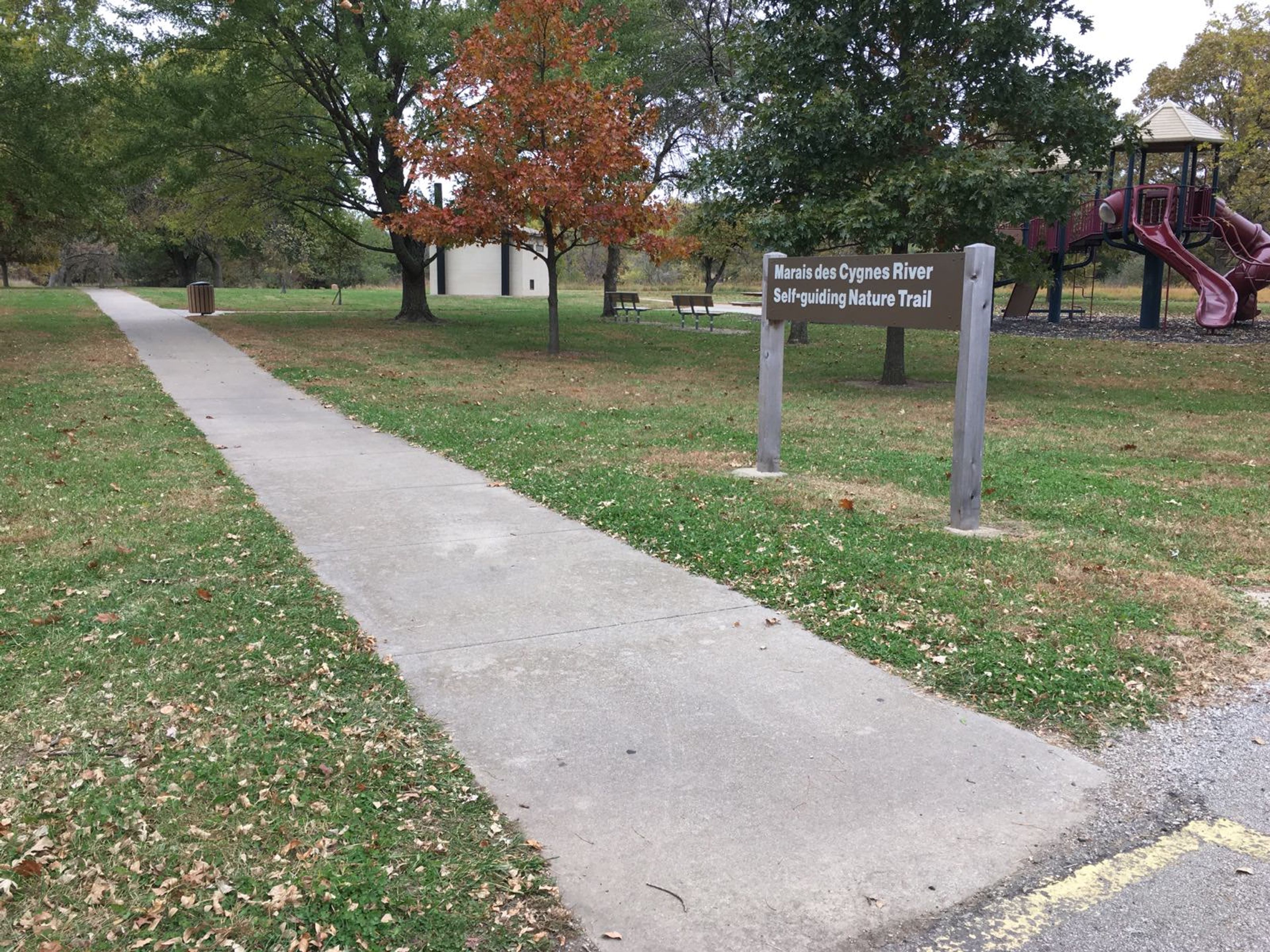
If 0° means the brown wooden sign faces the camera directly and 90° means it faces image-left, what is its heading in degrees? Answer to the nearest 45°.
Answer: approximately 45°

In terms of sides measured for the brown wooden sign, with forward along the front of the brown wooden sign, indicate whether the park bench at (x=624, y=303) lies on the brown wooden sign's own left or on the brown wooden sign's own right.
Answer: on the brown wooden sign's own right

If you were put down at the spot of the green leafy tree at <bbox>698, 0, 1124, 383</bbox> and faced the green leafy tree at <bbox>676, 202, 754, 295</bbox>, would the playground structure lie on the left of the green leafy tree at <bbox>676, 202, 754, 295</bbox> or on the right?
right

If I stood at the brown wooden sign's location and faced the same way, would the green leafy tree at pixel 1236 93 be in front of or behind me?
behind

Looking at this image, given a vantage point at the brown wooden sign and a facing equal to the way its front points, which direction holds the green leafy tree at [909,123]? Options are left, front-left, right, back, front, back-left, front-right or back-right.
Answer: back-right

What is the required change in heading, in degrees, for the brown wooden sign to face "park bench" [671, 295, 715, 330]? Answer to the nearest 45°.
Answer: approximately 135° to its right

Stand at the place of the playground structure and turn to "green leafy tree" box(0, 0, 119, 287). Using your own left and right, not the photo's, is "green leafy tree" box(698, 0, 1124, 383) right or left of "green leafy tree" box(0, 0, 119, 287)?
left

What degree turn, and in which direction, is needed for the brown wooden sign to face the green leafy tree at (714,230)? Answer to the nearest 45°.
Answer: approximately 135° to its right
